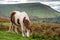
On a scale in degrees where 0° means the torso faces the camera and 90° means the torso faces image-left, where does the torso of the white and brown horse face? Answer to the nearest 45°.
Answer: approximately 315°
